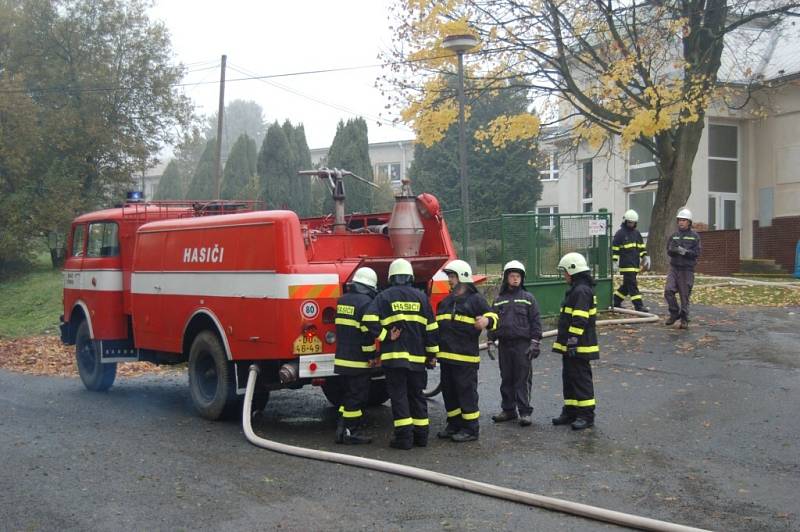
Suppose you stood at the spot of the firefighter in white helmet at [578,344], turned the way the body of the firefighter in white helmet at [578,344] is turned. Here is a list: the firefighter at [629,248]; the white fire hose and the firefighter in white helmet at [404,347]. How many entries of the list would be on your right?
1

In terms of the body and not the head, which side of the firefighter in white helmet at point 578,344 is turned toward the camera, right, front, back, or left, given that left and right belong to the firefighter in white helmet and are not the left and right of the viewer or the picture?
left

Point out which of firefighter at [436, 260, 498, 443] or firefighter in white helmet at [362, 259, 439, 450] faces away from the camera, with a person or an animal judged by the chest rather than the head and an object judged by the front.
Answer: the firefighter in white helmet

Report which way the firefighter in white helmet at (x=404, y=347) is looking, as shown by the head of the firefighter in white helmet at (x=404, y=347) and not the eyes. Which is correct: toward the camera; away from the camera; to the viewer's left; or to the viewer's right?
away from the camera

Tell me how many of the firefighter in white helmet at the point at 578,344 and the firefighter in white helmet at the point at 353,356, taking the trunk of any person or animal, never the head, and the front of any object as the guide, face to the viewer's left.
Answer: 1

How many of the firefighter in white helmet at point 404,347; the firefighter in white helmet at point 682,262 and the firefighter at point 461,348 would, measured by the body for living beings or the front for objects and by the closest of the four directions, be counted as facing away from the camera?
1

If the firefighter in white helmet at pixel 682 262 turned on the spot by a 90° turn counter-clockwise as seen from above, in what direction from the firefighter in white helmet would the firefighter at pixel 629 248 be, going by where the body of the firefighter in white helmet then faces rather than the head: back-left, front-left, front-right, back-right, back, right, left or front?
back

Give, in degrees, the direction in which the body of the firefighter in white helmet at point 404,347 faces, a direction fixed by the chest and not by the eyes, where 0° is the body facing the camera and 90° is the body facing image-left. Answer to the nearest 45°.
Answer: approximately 180°

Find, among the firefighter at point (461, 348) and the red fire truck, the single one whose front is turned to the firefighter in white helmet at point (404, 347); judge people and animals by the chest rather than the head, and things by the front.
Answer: the firefighter
